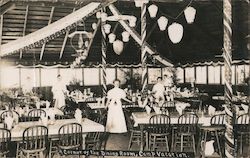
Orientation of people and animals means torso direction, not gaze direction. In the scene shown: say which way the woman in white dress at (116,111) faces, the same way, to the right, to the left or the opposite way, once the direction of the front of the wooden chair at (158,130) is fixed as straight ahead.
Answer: the opposite way

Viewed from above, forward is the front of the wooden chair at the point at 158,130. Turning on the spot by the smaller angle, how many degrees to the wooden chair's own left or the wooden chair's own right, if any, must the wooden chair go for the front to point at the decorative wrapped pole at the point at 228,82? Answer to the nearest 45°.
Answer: approximately 90° to the wooden chair's own right

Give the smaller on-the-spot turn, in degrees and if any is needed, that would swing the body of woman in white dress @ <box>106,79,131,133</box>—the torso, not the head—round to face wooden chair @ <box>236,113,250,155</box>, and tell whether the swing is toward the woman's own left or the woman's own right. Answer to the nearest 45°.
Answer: approximately 90° to the woman's own left

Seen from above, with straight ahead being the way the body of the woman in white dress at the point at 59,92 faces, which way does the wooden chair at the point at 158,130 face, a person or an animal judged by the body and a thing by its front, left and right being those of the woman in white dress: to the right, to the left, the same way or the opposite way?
the opposite way

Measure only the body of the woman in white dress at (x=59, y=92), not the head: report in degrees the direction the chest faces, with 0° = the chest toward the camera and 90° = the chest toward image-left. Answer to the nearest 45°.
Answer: approximately 0°

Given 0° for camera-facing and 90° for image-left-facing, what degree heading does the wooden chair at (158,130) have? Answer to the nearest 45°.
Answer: approximately 180°
